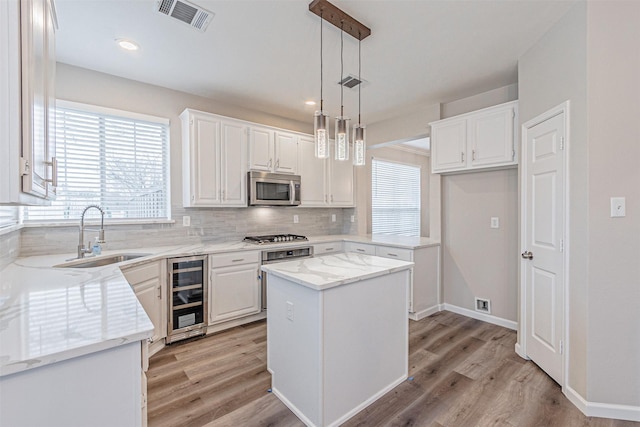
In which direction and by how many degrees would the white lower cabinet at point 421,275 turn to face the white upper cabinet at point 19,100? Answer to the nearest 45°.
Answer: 0° — it already faces it

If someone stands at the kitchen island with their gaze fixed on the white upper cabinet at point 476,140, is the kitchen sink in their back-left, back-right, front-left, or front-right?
back-left

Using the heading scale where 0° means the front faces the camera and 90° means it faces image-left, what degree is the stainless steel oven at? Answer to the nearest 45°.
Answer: approximately 315°

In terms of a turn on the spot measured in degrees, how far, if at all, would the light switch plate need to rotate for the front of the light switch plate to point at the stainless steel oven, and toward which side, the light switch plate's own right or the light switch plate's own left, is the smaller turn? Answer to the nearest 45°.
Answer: approximately 90° to the light switch plate's own right

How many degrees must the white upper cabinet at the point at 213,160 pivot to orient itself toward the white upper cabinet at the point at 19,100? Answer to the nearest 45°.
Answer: approximately 45° to its right

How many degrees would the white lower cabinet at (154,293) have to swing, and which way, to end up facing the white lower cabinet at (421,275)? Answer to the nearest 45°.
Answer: approximately 45° to its left
